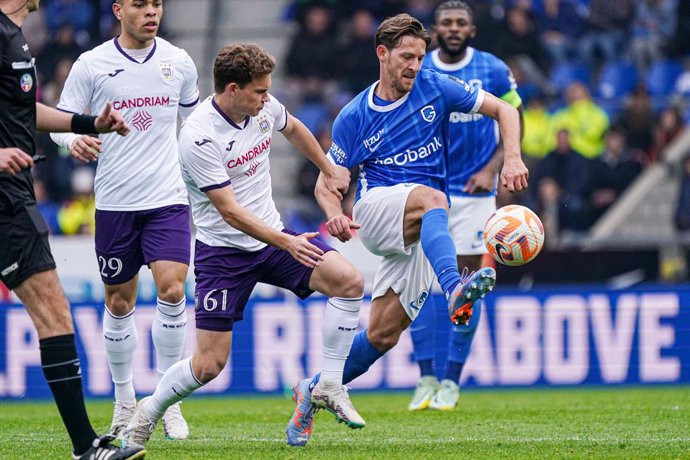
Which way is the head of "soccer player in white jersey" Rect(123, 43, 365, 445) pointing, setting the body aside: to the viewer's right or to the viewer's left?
to the viewer's right

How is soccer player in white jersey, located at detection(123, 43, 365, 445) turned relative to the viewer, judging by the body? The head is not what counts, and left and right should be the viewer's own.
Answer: facing the viewer and to the right of the viewer

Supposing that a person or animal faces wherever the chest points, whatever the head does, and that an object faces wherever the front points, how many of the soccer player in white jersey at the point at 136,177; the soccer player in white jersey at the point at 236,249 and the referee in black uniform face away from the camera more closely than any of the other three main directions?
0

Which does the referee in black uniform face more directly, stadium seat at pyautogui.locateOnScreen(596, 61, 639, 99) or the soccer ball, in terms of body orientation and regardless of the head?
the soccer ball

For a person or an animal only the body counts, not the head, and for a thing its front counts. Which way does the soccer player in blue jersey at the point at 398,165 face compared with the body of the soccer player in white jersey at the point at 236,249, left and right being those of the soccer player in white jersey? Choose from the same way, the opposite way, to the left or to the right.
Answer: the same way

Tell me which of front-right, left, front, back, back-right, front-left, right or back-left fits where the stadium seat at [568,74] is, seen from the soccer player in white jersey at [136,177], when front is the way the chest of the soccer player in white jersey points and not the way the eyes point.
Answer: back-left

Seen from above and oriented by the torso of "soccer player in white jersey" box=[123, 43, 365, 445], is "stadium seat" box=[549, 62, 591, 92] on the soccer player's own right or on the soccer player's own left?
on the soccer player's own left

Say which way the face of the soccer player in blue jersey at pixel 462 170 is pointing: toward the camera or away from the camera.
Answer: toward the camera

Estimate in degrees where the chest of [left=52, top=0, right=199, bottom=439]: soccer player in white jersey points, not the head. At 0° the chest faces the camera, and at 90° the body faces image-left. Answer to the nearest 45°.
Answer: approximately 0°

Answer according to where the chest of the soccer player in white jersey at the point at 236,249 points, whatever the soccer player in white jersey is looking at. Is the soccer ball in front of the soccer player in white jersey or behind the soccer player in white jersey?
in front

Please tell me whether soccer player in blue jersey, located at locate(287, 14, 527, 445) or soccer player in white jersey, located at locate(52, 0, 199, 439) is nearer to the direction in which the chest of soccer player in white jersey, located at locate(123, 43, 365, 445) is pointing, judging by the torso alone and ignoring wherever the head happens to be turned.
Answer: the soccer player in blue jersey

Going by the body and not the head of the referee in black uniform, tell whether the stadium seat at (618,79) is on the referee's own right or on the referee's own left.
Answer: on the referee's own left

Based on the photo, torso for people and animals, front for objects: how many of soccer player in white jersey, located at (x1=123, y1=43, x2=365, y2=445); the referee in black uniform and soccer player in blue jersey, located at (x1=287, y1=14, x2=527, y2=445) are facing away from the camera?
0

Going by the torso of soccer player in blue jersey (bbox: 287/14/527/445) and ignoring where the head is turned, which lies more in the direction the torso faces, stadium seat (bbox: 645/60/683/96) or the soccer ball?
the soccer ball

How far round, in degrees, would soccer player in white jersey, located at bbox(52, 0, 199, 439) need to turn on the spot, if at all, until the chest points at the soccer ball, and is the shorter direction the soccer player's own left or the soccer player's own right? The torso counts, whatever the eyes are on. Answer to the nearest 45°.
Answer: approximately 45° to the soccer player's own left
